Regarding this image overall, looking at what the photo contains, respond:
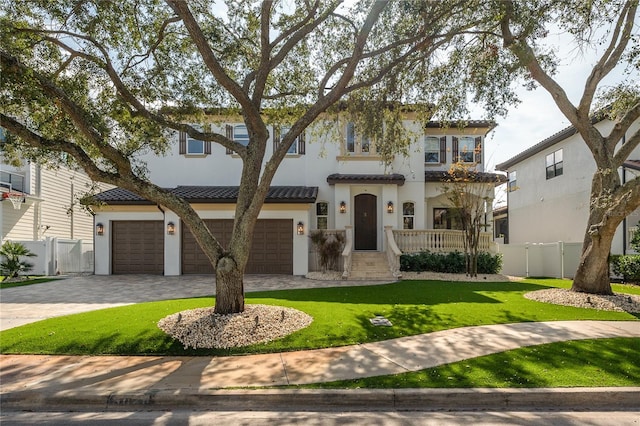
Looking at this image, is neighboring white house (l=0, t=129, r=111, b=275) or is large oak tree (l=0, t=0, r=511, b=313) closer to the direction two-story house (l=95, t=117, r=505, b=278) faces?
the large oak tree

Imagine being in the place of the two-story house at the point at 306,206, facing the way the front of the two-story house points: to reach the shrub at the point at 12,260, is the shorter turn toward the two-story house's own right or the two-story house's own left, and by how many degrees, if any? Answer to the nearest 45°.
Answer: approximately 90° to the two-story house's own right

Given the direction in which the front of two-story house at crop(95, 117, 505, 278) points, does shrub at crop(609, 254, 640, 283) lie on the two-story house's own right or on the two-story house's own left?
on the two-story house's own left

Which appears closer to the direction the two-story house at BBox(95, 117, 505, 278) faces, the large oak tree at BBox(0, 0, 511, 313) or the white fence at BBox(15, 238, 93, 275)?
the large oak tree

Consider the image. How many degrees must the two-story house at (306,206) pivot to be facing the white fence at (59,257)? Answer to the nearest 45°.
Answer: approximately 90° to its right

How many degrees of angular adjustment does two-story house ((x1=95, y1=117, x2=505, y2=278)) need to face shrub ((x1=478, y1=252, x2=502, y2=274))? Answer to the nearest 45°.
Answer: approximately 90° to its left

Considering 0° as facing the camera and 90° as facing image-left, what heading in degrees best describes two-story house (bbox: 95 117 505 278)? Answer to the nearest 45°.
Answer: approximately 0°

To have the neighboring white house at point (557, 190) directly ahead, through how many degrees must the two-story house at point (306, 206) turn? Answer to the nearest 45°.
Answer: approximately 90° to its left

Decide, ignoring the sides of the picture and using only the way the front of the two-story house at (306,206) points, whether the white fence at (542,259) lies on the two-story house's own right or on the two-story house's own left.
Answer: on the two-story house's own left

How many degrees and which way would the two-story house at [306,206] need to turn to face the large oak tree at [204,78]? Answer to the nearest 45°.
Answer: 0° — it already faces it
